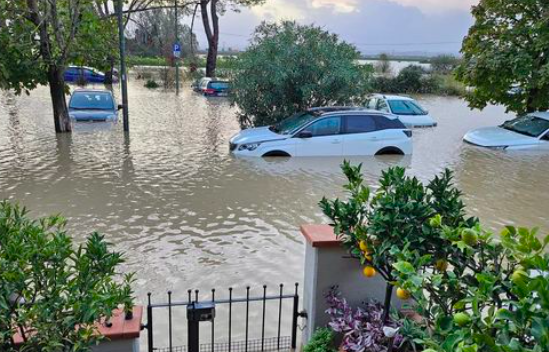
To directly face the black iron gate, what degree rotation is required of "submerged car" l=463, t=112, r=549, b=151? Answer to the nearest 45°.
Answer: approximately 45° to its left

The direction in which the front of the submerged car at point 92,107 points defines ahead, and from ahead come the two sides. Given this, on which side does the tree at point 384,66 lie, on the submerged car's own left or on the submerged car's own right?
on the submerged car's own left

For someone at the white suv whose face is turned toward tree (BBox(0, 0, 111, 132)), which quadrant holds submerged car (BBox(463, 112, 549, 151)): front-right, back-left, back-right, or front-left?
back-right

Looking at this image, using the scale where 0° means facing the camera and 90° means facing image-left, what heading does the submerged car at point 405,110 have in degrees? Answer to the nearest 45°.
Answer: approximately 315°

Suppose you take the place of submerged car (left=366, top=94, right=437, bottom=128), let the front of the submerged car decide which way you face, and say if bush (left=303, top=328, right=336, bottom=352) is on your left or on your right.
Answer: on your right

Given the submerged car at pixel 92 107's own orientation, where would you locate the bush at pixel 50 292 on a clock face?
The bush is roughly at 12 o'clock from the submerged car.

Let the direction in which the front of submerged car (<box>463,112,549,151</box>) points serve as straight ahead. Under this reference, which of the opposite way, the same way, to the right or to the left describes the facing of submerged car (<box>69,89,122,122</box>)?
to the left

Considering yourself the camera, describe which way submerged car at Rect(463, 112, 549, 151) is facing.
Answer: facing the viewer and to the left of the viewer

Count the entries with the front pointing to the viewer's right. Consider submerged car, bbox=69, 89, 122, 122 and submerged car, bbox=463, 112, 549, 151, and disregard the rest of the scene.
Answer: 0

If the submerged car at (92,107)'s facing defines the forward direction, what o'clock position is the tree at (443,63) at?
The tree is roughly at 8 o'clock from the submerged car.

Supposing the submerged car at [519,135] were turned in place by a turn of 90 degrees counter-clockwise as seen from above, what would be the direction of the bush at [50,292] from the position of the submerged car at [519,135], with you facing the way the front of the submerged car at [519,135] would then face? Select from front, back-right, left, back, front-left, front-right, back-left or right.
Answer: front-right

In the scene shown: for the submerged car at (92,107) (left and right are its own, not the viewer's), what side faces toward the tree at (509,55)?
left

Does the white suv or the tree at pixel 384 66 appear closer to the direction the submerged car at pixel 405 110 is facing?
the white suv

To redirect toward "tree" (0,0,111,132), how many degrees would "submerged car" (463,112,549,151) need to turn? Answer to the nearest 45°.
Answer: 0° — it already faces it

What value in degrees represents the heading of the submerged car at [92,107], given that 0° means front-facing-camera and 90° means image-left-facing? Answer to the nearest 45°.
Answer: approximately 0°
